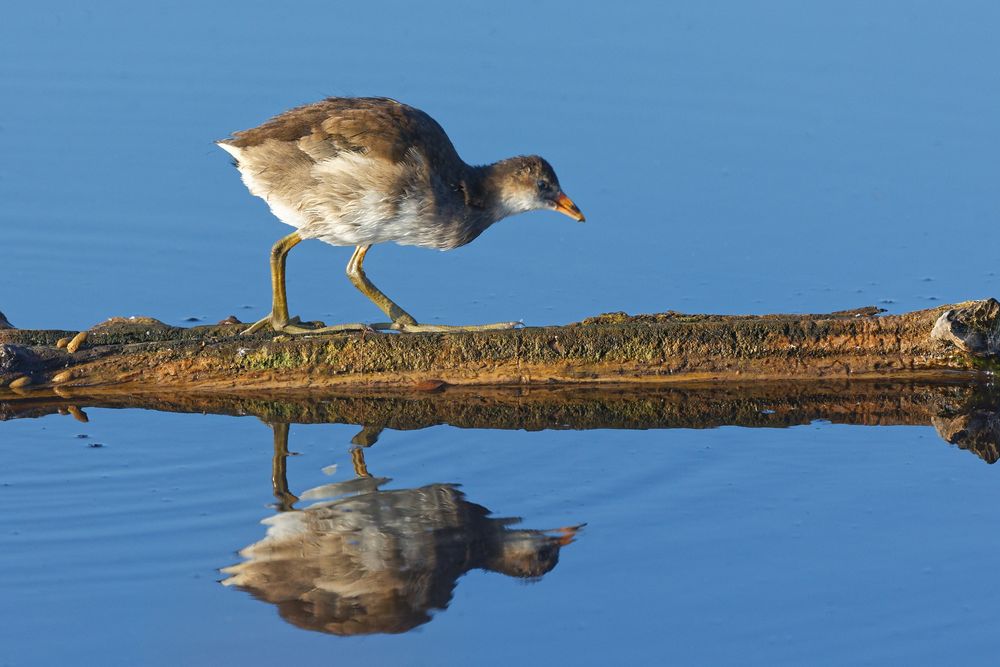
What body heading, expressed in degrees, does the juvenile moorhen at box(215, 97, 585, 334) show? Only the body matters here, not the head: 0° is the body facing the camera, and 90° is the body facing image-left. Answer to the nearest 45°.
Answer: approximately 270°
